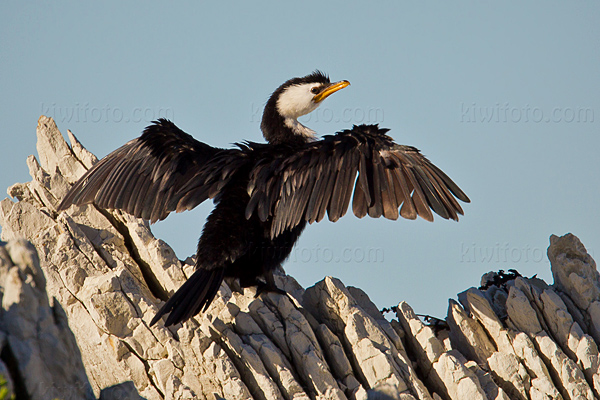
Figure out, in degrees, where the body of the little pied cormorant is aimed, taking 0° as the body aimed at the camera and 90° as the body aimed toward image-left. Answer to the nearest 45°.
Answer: approximately 225°

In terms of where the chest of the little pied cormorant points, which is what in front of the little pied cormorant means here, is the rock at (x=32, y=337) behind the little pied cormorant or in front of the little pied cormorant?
behind
